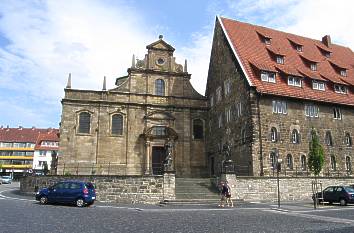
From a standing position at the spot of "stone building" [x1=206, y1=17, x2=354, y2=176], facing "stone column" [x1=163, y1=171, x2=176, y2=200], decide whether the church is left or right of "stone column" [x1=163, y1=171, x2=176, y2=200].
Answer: right

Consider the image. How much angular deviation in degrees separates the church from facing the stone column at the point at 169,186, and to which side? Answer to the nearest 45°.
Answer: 0° — it already faces it

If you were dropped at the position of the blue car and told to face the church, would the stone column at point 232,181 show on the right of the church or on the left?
right

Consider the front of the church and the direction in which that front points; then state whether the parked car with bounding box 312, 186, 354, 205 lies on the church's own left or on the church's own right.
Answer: on the church's own left

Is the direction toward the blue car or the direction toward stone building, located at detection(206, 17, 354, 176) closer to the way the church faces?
the blue car

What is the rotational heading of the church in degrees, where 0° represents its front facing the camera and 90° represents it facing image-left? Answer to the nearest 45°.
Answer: approximately 0°

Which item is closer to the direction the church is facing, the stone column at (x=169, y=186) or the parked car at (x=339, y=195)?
the stone column

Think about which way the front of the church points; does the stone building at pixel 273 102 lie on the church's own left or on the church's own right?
on the church's own left
